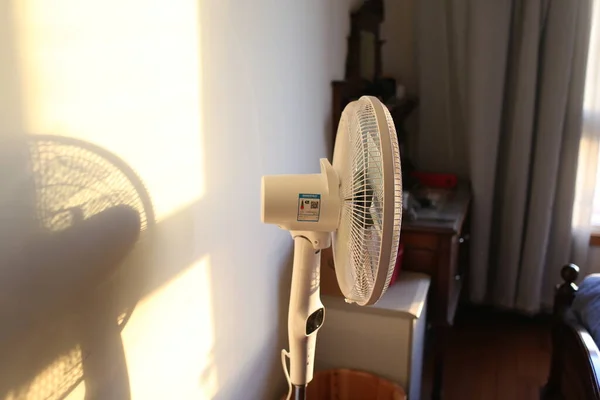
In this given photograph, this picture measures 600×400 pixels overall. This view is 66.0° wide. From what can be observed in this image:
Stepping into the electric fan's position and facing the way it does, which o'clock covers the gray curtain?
The gray curtain is roughly at 10 o'clock from the electric fan.

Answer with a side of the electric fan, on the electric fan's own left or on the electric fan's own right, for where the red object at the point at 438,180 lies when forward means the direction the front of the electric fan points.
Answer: on the electric fan's own left

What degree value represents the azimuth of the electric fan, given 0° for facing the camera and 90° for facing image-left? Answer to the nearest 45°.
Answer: approximately 270°

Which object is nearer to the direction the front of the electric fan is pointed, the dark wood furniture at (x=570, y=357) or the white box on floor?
the dark wood furniture

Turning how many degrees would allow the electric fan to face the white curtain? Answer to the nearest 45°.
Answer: approximately 45° to its left

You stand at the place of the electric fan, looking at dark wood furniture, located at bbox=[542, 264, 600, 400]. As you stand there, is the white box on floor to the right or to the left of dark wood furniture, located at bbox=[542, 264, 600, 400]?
left

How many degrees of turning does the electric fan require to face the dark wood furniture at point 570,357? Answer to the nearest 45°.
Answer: approximately 45° to its left

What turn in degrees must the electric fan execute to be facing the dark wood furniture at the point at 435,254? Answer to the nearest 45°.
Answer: approximately 90° to its left

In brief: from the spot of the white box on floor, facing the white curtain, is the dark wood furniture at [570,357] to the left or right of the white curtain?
right

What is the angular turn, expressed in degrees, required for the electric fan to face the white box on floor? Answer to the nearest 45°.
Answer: approximately 90° to its left
